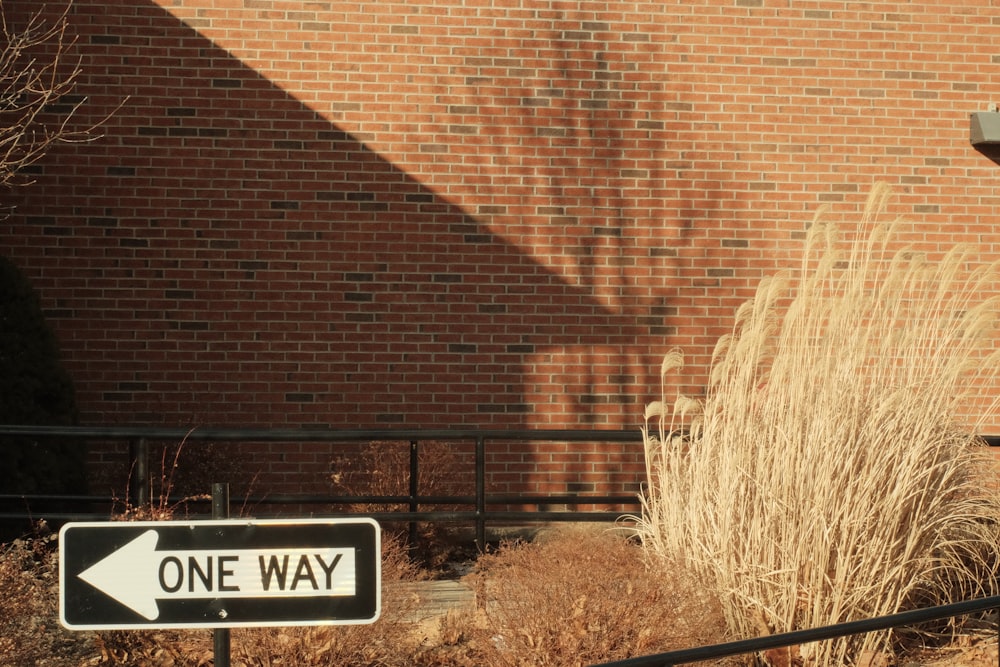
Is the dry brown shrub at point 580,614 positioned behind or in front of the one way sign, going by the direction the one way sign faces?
behind

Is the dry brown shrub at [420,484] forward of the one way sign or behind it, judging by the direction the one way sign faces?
behind

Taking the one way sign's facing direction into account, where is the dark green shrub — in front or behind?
behind

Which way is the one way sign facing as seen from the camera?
toward the camera

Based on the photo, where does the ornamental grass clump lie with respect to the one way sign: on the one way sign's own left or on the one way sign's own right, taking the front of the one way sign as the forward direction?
on the one way sign's own left

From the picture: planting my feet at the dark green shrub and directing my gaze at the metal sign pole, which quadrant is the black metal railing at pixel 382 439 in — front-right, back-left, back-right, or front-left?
front-left

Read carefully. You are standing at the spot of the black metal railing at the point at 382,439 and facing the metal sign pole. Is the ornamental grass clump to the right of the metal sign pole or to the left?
left

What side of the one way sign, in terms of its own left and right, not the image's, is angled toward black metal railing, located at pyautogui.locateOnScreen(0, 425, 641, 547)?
back

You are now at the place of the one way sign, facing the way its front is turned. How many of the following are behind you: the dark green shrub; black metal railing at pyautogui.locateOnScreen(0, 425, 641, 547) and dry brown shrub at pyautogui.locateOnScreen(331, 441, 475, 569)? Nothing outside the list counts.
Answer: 3

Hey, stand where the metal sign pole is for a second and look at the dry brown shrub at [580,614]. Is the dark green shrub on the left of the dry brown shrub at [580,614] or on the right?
left

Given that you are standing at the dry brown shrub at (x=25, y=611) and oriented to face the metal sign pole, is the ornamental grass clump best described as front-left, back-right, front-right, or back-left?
front-left
